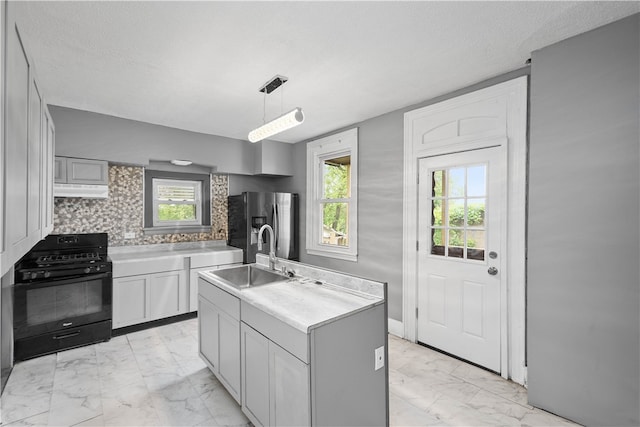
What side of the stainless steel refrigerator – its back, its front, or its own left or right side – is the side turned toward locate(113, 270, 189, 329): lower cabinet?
right

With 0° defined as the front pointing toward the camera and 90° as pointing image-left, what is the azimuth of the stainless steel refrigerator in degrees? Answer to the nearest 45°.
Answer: approximately 315°

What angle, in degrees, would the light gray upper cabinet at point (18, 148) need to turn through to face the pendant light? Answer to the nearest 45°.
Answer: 0° — it already faces it

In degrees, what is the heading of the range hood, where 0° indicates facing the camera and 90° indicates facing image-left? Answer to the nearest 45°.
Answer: approximately 0°

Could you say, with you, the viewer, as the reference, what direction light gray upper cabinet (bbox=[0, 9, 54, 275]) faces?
facing to the right of the viewer
